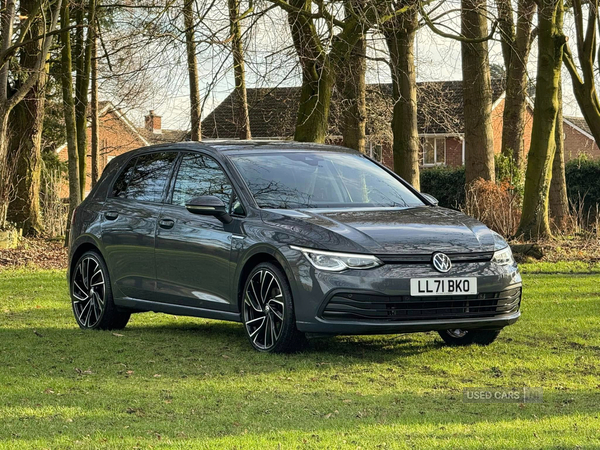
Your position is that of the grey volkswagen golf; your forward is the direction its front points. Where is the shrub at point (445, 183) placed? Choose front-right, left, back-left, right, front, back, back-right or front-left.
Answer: back-left

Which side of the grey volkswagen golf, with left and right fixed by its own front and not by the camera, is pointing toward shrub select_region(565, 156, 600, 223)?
left

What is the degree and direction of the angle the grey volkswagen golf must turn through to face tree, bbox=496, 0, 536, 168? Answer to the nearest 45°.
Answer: approximately 135° to its left

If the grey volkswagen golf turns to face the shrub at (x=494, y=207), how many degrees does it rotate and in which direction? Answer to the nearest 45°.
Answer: approximately 135° to its left

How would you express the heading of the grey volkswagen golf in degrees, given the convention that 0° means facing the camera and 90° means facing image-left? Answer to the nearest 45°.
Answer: approximately 315°

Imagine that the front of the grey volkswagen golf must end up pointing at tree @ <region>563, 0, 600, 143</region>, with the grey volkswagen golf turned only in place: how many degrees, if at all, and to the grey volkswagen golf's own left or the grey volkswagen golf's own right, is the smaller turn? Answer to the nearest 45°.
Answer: approximately 90° to the grey volkswagen golf's own left

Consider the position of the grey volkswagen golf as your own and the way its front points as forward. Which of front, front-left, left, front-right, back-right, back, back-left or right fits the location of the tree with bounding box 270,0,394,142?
back-left

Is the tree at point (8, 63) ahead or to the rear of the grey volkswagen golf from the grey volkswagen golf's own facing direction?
to the rear
